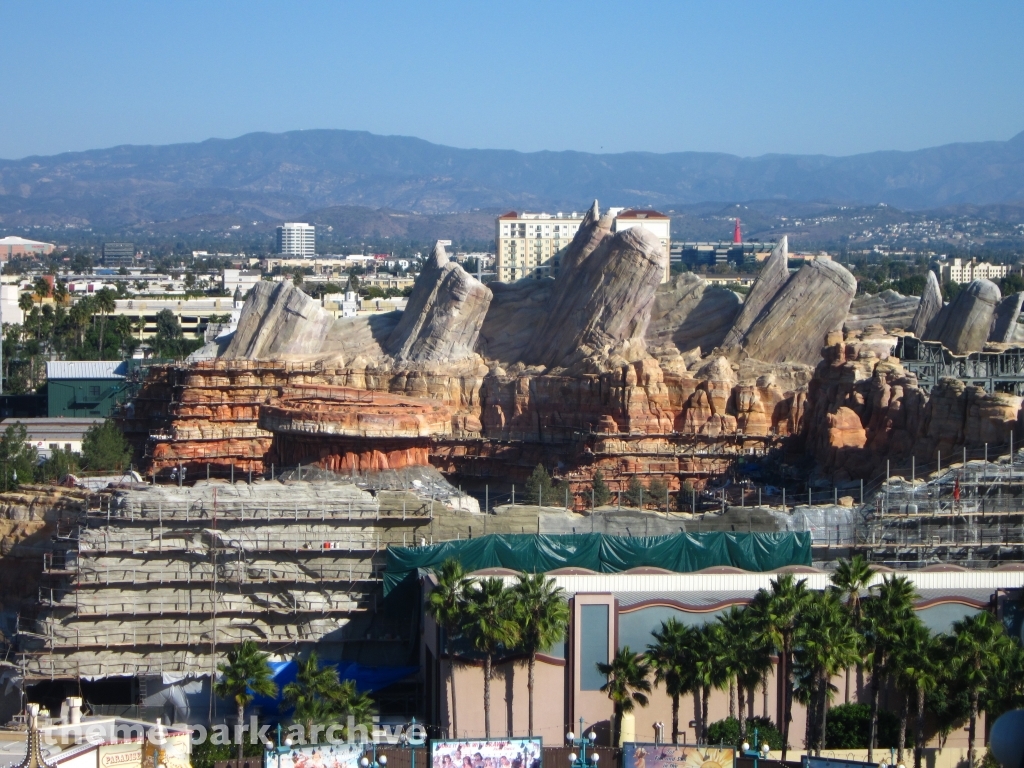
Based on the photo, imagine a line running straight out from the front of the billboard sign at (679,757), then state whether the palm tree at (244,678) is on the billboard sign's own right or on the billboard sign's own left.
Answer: on the billboard sign's own right

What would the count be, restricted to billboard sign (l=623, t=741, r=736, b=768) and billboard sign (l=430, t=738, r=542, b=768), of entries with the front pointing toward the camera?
2

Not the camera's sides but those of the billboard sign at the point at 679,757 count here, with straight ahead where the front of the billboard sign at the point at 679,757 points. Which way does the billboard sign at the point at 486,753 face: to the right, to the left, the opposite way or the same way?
the same way

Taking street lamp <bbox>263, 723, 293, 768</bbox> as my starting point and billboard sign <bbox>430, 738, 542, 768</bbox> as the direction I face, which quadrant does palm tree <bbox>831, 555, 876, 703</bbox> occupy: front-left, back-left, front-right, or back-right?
front-left

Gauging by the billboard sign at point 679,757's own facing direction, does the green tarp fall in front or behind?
behind

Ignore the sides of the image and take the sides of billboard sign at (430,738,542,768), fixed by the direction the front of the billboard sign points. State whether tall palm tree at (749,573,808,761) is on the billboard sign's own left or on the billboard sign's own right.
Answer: on the billboard sign's own left

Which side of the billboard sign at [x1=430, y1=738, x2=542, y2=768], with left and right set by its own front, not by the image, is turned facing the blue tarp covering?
back

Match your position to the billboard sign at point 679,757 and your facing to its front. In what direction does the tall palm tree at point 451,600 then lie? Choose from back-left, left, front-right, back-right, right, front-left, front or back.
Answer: back-right

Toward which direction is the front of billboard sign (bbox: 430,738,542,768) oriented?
toward the camera

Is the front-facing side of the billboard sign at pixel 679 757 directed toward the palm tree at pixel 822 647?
no

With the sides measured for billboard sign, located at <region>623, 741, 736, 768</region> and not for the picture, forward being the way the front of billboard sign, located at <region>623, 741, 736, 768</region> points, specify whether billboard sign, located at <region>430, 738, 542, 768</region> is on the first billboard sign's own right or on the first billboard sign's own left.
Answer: on the first billboard sign's own right

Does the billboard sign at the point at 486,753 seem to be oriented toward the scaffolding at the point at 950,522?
no

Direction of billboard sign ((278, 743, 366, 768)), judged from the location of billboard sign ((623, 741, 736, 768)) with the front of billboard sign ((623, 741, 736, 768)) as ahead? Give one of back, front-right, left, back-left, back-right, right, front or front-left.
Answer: right

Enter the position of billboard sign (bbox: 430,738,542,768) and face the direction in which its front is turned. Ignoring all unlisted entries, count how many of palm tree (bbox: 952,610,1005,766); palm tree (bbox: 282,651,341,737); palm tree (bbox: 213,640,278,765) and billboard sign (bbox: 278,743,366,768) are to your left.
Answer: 1

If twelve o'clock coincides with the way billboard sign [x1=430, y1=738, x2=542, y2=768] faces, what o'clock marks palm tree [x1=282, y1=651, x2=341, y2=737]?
The palm tree is roughly at 4 o'clock from the billboard sign.

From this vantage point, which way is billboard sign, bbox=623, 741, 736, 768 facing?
toward the camera

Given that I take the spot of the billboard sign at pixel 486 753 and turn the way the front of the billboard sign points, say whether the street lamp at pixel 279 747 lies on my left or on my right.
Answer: on my right

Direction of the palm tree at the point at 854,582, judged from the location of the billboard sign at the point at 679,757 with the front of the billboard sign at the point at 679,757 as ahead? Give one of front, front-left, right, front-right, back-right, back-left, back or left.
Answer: back-left

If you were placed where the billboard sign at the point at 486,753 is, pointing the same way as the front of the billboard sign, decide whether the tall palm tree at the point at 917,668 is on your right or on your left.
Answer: on your left
